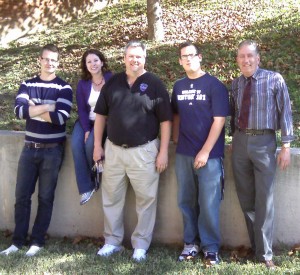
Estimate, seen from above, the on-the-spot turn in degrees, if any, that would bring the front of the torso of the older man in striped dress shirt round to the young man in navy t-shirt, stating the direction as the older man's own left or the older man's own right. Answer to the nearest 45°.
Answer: approximately 45° to the older man's own right

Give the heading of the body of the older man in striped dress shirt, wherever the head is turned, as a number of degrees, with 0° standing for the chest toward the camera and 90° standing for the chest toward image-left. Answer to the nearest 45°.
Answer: approximately 45°

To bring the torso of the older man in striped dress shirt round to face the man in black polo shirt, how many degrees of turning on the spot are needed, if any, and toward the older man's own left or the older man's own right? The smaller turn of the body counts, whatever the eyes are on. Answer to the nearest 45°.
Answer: approximately 45° to the older man's own right

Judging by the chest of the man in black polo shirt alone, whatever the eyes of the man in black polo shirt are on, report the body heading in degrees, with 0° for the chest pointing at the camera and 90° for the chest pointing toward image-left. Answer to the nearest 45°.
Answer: approximately 0°

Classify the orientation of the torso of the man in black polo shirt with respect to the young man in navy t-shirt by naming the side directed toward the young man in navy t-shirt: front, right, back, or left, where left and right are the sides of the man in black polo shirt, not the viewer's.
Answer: left

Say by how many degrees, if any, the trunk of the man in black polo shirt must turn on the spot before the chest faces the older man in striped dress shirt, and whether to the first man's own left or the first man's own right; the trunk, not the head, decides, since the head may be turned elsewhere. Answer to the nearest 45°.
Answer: approximately 90° to the first man's own left
